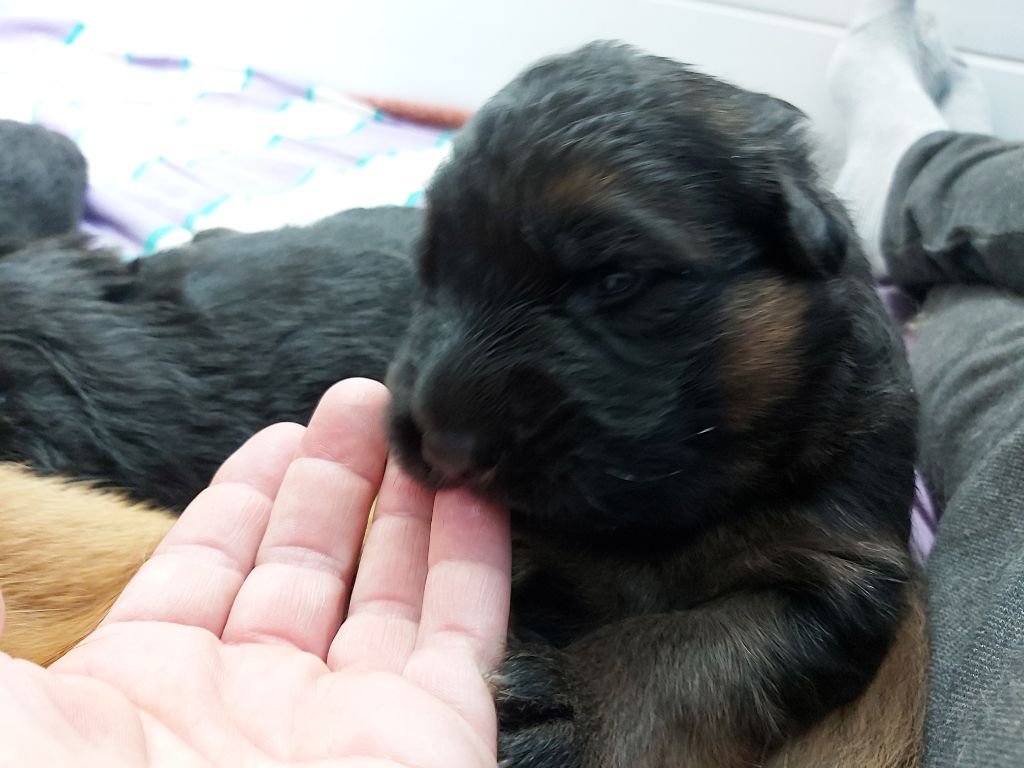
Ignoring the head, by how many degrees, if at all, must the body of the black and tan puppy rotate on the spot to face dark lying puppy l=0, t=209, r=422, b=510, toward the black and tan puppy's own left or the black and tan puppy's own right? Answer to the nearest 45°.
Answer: approximately 90° to the black and tan puppy's own right

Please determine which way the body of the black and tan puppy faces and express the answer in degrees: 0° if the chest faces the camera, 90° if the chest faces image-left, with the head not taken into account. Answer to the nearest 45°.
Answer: approximately 45°
